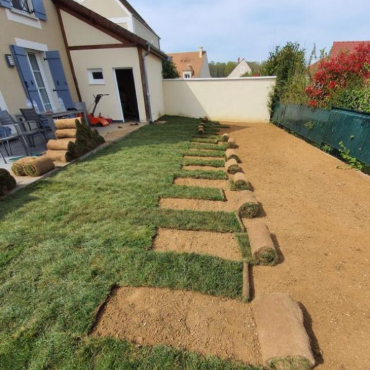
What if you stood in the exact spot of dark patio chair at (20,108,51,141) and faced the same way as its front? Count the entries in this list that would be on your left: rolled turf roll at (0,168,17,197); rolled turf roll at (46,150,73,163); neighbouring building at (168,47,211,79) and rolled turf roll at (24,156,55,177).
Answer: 1

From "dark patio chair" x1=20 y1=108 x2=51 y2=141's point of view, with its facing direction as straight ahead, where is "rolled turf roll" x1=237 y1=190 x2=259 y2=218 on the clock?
The rolled turf roll is roughly at 1 o'clock from the dark patio chair.

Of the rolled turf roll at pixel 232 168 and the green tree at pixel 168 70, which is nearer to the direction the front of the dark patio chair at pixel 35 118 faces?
the rolled turf roll

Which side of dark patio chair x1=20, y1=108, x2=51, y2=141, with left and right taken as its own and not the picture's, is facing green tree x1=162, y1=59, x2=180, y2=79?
left

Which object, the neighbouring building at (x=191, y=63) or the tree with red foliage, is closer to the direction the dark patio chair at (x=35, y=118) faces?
the tree with red foliage

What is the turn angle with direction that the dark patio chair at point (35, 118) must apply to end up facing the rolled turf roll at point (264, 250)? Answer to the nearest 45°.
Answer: approximately 45° to its right

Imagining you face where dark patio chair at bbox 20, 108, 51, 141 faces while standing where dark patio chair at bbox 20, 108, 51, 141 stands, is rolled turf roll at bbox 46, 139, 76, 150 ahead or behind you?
ahead

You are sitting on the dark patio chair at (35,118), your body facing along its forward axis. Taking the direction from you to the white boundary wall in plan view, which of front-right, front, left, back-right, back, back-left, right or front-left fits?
front-left

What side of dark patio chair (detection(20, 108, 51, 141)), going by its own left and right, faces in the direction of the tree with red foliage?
front

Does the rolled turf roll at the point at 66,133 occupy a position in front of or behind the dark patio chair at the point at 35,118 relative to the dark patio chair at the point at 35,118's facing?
in front

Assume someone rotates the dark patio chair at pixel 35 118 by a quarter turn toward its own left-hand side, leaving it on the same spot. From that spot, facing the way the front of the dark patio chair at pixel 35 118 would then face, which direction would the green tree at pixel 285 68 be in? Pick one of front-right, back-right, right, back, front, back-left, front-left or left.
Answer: front-right

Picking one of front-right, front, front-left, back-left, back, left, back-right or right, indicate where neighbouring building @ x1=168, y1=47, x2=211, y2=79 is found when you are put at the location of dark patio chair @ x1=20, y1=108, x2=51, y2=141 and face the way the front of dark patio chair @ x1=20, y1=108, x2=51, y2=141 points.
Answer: left

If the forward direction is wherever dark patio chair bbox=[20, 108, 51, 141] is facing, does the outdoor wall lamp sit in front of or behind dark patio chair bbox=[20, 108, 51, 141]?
behind

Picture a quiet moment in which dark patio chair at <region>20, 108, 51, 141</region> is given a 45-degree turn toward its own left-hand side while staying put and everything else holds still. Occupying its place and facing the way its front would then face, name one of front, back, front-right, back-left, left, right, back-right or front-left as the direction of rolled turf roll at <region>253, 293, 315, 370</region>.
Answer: right

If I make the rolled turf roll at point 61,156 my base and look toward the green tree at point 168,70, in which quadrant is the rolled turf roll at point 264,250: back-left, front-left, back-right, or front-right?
back-right

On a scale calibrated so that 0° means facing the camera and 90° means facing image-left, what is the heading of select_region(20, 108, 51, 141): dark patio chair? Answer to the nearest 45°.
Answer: approximately 315°

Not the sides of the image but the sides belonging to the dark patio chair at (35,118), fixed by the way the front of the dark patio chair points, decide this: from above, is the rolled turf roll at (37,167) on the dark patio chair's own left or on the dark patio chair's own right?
on the dark patio chair's own right
